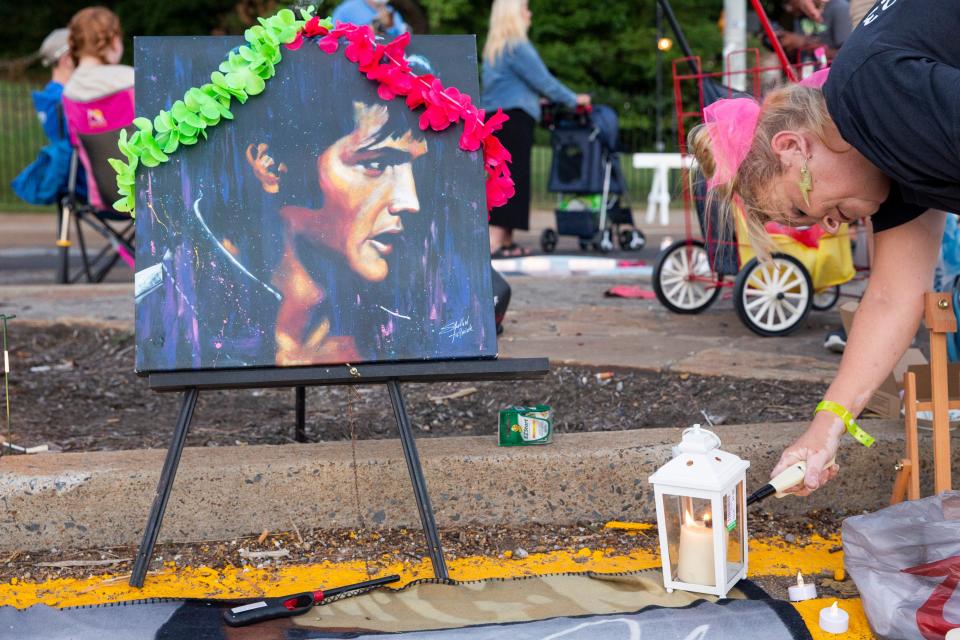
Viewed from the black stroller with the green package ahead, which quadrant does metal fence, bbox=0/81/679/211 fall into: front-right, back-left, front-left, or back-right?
back-right

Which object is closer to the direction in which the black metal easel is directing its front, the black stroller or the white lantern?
the white lantern

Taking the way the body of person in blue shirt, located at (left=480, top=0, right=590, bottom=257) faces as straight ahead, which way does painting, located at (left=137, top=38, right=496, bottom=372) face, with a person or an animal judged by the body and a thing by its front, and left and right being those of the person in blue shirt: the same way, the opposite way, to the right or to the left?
to the right

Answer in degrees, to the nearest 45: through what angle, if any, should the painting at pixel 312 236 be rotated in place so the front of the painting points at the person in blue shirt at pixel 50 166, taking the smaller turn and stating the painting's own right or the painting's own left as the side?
approximately 180°

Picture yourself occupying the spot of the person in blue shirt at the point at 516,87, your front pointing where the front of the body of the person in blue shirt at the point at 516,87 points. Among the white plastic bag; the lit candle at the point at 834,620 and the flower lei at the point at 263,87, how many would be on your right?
3

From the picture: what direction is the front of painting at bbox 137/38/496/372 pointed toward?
toward the camera

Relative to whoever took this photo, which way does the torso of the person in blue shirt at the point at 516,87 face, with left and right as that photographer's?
facing to the right of the viewer

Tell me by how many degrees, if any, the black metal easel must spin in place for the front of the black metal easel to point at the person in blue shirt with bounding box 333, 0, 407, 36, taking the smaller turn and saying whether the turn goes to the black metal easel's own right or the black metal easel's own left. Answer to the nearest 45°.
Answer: approximately 180°

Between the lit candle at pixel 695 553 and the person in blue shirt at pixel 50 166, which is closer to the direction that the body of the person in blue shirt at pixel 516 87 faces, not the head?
the lit candle

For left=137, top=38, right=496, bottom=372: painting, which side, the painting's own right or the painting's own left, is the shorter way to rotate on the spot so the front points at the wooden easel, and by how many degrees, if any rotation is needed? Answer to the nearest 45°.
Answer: approximately 90° to the painting's own left

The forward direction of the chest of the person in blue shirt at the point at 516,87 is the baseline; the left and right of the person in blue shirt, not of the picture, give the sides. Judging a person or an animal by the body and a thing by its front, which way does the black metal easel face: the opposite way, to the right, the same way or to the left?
to the right
